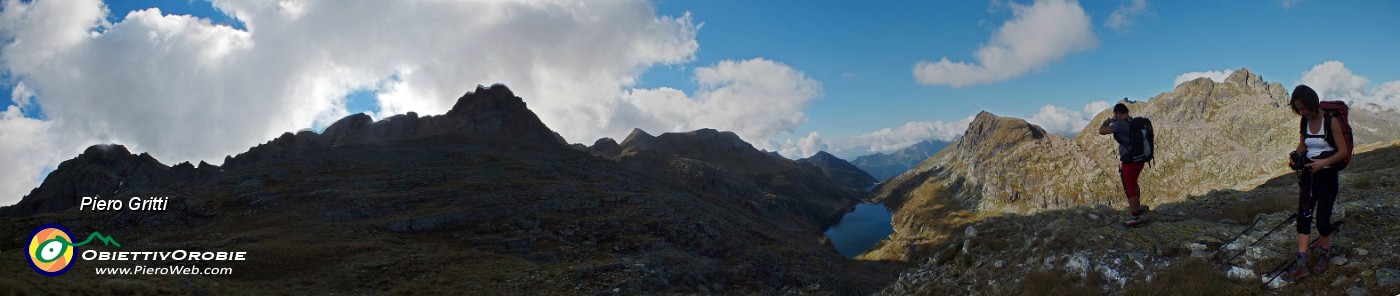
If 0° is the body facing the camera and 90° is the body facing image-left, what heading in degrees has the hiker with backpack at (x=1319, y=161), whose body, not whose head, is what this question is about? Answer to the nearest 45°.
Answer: approximately 45°

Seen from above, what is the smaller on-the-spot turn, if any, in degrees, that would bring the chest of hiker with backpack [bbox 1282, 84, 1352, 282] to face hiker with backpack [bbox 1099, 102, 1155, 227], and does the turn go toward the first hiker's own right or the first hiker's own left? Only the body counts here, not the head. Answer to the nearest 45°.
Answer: approximately 90° to the first hiker's own right
